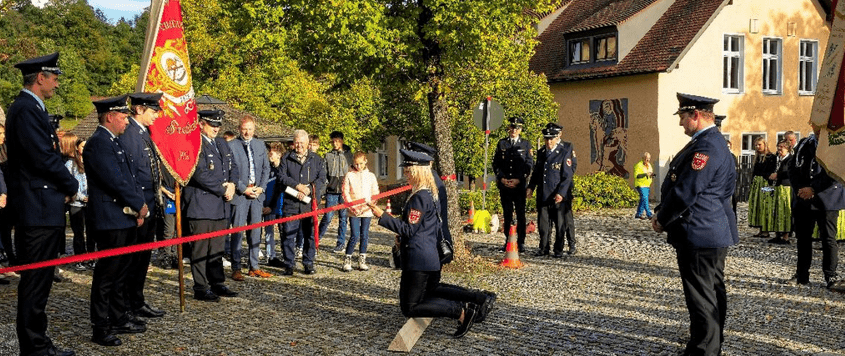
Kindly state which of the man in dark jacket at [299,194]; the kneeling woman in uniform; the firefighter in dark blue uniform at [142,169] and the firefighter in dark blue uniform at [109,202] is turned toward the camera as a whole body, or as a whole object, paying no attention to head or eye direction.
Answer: the man in dark jacket

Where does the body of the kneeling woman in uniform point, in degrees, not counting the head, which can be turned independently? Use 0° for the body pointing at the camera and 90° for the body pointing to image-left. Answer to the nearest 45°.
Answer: approximately 90°

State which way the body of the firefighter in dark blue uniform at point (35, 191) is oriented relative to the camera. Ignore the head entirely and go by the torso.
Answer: to the viewer's right

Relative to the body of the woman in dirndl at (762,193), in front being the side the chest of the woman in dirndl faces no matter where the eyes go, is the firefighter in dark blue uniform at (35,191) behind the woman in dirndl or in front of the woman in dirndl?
in front

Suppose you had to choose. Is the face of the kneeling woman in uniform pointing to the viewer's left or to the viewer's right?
to the viewer's left

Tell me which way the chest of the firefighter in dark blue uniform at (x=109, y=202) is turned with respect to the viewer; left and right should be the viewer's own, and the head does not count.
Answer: facing to the right of the viewer

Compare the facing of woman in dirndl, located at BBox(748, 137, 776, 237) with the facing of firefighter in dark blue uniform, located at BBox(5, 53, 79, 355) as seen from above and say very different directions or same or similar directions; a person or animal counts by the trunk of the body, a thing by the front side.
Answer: very different directions

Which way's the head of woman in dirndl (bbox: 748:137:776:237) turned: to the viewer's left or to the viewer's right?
to the viewer's left

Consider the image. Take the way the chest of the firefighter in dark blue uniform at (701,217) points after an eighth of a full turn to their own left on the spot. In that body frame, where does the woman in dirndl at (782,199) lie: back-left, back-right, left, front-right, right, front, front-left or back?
back-right

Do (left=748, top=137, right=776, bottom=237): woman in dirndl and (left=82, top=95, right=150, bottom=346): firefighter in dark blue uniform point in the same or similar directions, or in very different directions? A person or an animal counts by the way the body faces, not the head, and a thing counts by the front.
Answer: very different directions

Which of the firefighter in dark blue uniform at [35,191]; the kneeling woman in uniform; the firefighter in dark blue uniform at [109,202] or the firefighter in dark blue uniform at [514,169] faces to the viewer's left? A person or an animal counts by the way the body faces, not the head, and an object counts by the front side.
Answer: the kneeling woman in uniform

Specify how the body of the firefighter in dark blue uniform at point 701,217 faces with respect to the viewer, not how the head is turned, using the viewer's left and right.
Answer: facing to the left of the viewer

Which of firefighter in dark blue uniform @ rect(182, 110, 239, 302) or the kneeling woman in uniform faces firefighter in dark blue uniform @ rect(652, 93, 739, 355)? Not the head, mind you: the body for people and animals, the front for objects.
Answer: firefighter in dark blue uniform @ rect(182, 110, 239, 302)
